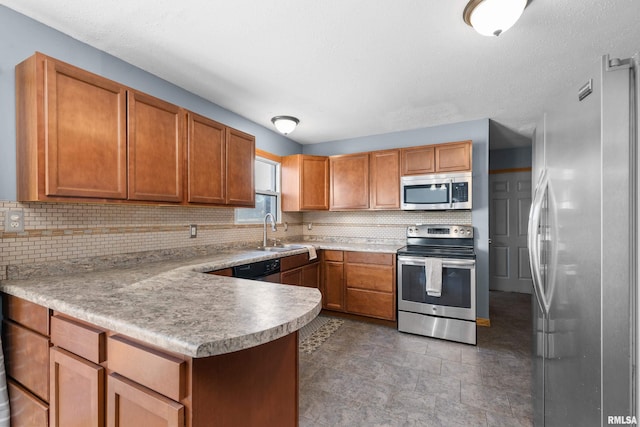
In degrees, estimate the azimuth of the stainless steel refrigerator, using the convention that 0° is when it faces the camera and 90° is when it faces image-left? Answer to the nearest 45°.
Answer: approximately 45°

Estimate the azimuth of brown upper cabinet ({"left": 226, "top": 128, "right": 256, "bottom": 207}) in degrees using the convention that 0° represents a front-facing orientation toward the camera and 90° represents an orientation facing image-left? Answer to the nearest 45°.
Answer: approximately 315°

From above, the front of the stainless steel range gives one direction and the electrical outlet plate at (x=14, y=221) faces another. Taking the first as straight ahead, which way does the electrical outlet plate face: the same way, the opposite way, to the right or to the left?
to the left

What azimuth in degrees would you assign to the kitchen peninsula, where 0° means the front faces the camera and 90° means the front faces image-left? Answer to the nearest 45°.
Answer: approximately 45°

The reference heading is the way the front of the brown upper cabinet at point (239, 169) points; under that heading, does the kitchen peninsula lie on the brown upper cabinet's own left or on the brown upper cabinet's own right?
on the brown upper cabinet's own right

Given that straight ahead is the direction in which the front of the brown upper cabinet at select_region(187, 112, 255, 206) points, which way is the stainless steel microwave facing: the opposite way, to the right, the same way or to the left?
to the right

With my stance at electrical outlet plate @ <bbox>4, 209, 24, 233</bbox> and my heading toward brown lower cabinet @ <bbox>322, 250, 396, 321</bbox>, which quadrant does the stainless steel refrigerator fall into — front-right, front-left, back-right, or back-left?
front-right

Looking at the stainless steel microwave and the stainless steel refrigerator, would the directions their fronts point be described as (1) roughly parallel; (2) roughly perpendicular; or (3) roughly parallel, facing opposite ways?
roughly perpendicular

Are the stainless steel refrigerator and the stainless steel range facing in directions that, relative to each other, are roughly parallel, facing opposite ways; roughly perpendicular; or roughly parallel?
roughly perpendicular

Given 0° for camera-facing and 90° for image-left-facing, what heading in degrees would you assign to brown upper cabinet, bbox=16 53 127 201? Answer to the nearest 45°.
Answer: approximately 315°

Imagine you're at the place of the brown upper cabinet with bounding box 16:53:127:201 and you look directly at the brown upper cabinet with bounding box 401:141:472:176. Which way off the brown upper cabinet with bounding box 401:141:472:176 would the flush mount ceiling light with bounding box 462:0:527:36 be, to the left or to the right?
right

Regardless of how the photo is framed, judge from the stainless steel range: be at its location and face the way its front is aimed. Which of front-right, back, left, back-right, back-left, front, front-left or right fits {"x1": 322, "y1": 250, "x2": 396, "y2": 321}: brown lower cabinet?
right
